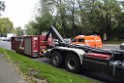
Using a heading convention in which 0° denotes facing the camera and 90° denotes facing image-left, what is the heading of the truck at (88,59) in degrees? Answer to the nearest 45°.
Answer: approximately 315°
